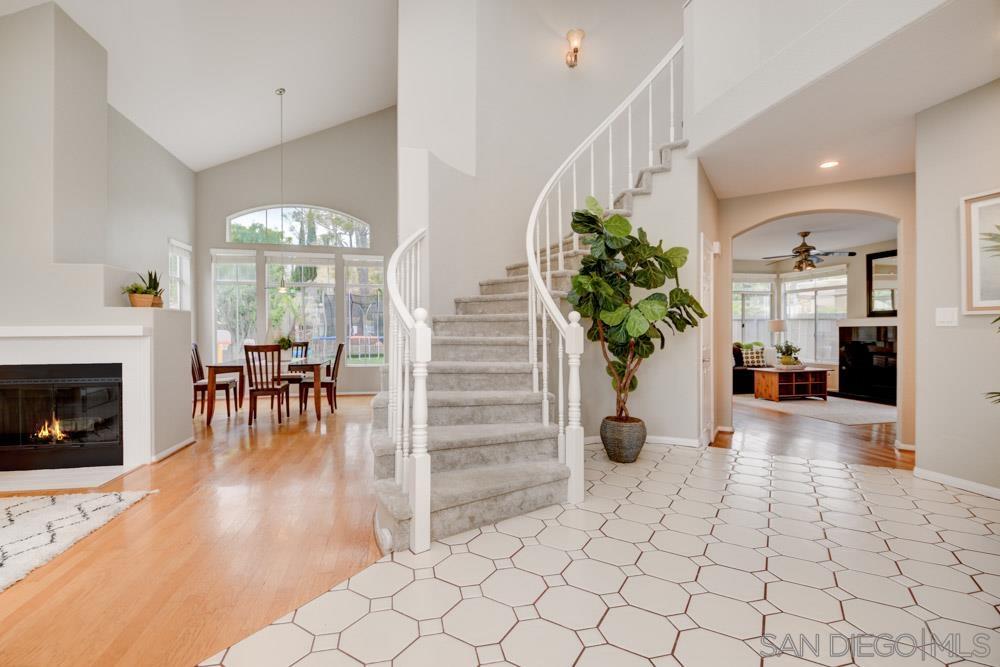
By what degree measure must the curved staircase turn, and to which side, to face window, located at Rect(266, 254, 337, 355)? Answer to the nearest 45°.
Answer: approximately 180°

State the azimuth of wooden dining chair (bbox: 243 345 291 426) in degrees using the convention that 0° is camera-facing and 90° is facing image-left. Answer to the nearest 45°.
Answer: approximately 225°

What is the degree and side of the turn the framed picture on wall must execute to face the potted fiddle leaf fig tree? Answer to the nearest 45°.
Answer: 0° — it already faces it

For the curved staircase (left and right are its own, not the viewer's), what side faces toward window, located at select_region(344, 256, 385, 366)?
back

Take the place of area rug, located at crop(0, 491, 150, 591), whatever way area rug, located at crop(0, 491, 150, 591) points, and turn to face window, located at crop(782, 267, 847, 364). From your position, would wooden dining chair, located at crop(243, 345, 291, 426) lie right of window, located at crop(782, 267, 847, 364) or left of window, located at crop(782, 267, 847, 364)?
left

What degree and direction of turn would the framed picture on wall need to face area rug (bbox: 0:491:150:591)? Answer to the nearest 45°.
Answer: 0° — it already faces it

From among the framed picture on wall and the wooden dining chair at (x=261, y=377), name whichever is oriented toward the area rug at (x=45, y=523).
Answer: the framed picture on wall

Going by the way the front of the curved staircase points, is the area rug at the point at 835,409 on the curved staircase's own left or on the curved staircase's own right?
on the curved staircase's own left
